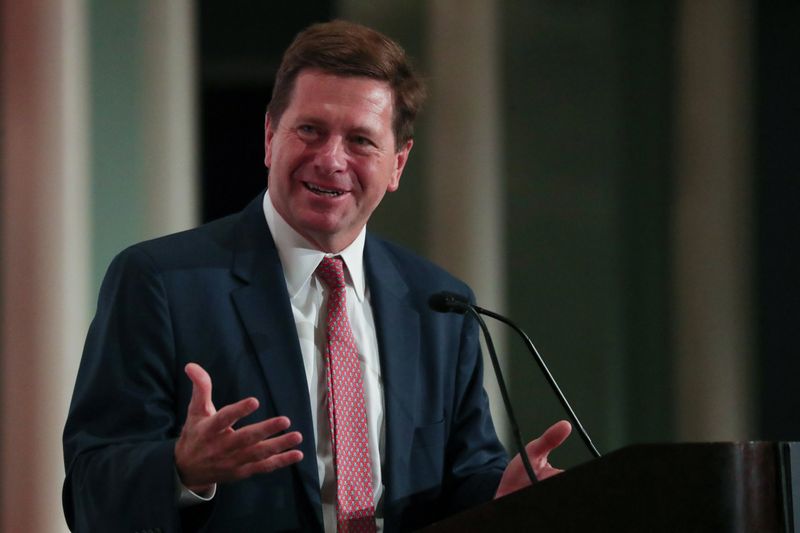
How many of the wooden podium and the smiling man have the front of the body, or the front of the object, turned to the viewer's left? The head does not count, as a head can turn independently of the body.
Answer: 0

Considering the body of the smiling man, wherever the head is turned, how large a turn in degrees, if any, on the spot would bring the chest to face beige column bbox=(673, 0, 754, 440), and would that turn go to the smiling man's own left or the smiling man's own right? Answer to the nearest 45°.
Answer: approximately 90° to the smiling man's own left

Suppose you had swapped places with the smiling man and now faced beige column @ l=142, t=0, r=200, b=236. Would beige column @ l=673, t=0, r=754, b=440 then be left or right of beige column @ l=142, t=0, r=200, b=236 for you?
right

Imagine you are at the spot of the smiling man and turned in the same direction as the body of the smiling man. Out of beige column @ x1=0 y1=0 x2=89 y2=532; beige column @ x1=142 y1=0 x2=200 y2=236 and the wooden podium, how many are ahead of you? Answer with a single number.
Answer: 1

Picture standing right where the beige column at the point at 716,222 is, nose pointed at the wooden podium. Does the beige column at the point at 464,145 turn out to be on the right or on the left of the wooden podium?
right

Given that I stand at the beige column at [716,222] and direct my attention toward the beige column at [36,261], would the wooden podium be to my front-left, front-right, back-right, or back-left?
front-left

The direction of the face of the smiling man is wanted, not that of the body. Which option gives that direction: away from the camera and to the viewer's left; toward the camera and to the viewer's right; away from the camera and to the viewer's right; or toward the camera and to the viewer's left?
toward the camera and to the viewer's left

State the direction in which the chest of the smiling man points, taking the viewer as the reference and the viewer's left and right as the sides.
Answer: facing the viewer and to the right of the viewer

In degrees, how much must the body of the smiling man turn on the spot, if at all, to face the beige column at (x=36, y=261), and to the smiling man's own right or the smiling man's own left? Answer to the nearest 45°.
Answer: approximately 180°
